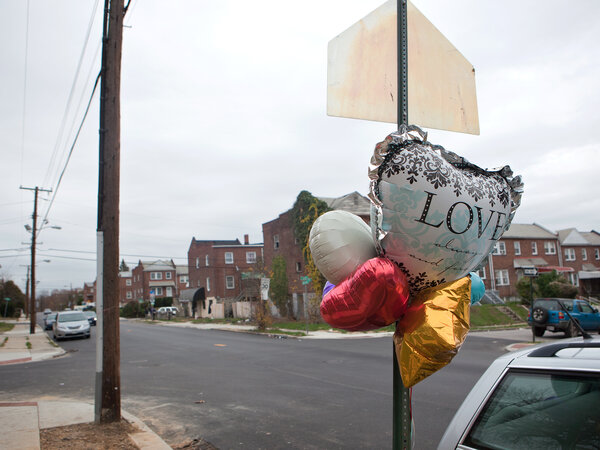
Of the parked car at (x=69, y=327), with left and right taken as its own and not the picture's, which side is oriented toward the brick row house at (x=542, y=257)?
left

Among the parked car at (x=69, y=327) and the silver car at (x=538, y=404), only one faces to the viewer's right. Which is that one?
the silver car

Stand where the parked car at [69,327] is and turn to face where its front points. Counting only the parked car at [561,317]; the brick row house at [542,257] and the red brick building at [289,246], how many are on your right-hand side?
0

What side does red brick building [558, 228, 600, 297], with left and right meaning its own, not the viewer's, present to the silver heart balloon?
front

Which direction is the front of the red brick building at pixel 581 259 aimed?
toward the camera

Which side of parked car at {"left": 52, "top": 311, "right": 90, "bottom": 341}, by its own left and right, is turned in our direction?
front

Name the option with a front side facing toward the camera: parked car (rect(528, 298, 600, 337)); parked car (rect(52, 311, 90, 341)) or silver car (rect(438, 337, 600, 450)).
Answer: parked car (rect(52, 311, 90, 341))

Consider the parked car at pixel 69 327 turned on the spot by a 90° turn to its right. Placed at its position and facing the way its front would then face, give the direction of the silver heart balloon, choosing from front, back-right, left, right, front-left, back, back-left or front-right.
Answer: left

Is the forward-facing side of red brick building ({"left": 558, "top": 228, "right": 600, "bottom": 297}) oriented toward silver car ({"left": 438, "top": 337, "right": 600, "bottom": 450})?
yes

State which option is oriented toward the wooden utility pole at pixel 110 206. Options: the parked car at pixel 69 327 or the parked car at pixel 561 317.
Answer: the parked car at pixel 69 327

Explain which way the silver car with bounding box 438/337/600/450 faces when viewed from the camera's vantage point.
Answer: facing to the right of the viewer

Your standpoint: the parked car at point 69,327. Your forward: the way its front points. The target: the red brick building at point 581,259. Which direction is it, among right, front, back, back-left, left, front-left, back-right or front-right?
left

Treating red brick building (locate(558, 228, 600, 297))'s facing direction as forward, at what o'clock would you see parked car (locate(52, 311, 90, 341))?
The parked car is roughly at 1 o'clock from the red brick building.

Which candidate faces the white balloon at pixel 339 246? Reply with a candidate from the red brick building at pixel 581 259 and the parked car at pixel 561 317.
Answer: the red brick building

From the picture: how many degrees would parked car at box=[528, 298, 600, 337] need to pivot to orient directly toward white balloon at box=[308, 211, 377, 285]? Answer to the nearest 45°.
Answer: approximately 135° to its right

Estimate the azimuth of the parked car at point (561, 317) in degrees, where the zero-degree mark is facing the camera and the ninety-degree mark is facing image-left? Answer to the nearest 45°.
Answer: approximately 225°
